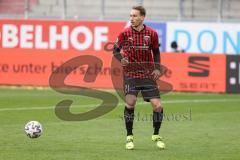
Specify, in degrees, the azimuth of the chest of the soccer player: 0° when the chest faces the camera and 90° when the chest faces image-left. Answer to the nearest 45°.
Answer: approximately 0°

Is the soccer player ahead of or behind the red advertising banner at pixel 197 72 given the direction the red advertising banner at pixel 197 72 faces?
ahead

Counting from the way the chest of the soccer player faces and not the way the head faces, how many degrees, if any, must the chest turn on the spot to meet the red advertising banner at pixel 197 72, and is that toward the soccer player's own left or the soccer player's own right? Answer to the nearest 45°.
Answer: approximately 180°

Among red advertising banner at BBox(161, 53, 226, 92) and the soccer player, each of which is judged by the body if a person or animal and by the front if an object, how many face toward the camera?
2

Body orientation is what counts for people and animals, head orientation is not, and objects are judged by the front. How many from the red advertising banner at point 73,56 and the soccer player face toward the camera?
2

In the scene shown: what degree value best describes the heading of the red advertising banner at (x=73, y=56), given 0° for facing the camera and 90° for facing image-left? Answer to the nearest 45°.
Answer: approximately 0°

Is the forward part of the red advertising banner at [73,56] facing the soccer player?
yes

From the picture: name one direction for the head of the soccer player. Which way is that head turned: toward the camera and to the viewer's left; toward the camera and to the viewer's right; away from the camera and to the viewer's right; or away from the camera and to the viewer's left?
toward the camera and to the viewer's left

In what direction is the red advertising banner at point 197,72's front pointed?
toward the camera

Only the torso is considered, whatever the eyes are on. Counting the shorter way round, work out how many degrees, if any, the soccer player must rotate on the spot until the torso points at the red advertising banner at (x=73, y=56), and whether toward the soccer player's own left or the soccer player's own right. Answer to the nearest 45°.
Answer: approximately 180°
